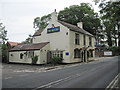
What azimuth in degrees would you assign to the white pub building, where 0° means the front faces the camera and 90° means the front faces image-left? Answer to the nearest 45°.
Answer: approximately 315°

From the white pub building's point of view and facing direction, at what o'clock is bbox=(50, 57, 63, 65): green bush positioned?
The green bush is roughly at 2 o'clock from the white pub building.

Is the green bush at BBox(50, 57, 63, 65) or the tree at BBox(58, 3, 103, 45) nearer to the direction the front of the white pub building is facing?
the green bush
